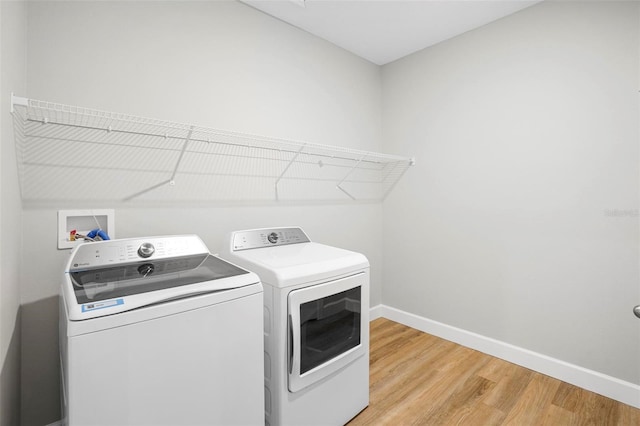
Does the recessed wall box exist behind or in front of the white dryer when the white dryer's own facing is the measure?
behind

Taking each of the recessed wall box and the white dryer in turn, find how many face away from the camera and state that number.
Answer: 0

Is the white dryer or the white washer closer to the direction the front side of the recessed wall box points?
the white washer

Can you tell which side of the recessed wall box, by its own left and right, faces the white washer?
front

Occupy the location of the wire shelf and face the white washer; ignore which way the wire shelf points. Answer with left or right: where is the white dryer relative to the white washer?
left

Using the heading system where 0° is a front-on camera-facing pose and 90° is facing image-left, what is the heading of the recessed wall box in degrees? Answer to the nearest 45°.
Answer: approximately 0°

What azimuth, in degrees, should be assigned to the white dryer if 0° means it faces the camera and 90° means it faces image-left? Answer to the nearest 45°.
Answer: approximately 315°

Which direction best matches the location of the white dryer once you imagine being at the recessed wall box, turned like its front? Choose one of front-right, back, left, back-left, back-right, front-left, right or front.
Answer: front-left
